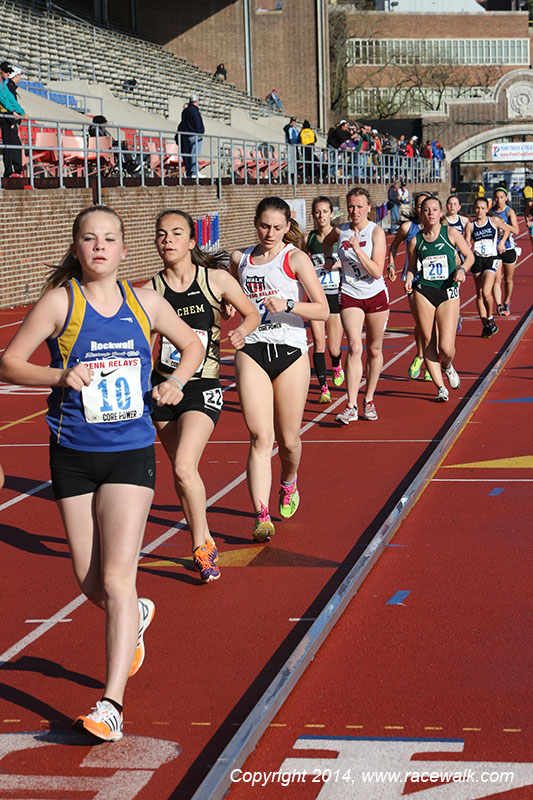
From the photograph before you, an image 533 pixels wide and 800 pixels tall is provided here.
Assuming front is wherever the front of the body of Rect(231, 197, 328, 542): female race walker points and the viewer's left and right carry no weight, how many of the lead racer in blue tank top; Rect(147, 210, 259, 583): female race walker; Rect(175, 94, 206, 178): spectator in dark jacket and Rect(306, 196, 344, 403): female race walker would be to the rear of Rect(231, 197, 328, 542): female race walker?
2

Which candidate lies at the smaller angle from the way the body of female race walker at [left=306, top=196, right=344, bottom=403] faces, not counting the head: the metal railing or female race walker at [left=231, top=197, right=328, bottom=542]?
the female race walker

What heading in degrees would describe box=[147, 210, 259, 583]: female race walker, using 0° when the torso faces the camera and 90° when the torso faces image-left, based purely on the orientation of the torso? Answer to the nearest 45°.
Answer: approximately 45°

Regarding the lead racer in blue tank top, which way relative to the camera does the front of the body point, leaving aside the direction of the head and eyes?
toward the camera

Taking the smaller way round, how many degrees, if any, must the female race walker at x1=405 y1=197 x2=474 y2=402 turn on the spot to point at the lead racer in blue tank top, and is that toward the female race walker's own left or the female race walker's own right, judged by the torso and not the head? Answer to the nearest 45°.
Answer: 0° — they already face them

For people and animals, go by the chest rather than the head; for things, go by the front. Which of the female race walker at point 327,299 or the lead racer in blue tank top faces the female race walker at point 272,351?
the female race walker at point 327,299

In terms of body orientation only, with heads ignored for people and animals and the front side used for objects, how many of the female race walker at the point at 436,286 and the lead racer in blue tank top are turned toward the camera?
2

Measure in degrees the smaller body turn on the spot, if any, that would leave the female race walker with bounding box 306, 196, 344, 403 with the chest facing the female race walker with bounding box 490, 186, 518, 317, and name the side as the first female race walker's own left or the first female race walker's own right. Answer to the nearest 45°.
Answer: approximately 135° to the first female race walker's own left

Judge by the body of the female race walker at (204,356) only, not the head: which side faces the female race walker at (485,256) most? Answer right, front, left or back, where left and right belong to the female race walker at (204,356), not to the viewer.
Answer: back

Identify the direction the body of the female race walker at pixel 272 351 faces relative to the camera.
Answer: toward the camera

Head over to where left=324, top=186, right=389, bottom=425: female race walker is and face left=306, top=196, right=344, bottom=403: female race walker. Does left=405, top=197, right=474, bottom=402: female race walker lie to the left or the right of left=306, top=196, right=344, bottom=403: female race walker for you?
right

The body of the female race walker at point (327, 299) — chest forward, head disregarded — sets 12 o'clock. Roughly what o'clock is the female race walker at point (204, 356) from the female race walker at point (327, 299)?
the female race walker at point (204, 356) is roughly at 12 o'clock from the female race walker at point (327, 299).

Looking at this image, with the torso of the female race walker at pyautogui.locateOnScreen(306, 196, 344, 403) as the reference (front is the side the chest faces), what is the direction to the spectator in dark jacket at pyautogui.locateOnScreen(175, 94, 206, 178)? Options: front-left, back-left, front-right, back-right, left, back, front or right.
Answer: back
